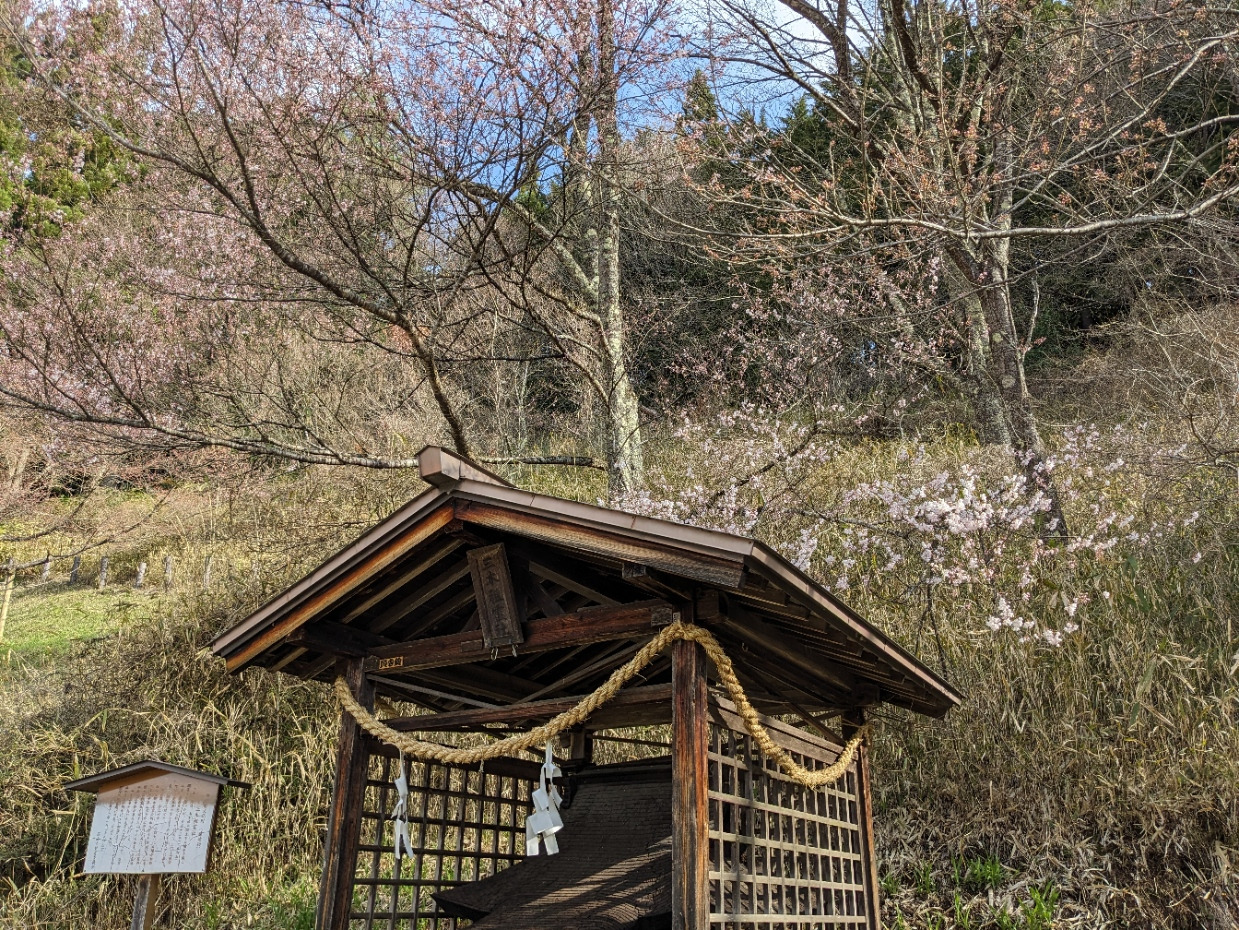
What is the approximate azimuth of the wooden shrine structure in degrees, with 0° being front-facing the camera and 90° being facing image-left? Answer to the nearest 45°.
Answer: approximately 45°

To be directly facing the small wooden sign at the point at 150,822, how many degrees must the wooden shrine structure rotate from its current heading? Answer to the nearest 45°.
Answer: approximately 90° to its right
